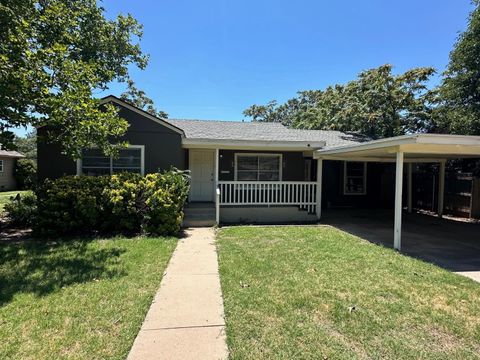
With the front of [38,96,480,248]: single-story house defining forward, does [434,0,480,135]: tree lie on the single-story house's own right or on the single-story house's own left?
on the single-story house's own left

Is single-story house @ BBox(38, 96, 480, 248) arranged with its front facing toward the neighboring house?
no

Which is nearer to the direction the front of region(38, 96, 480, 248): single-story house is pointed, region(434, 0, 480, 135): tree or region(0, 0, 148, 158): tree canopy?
the tree canopy

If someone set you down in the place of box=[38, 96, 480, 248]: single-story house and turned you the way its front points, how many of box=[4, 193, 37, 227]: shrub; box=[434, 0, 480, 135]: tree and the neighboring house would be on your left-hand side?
1

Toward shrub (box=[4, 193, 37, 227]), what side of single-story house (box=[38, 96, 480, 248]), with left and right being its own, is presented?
right

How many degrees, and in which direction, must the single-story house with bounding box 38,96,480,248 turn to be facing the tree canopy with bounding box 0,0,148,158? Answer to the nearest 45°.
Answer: approximately 45° to its right

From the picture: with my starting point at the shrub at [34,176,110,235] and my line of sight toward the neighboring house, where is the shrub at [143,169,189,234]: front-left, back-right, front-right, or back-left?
back-right

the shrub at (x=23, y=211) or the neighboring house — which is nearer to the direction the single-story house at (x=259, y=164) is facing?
the shrub

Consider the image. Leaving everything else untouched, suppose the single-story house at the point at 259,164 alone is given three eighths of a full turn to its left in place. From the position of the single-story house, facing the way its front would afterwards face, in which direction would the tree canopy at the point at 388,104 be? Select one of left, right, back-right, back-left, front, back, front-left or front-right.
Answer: front

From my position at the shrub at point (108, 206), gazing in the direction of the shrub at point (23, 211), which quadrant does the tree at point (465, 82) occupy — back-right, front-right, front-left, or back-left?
back-right

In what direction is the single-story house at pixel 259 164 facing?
toward the camera
